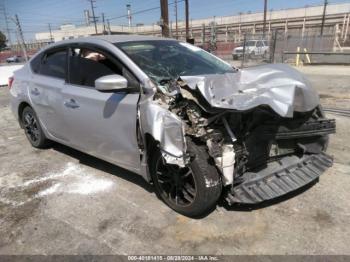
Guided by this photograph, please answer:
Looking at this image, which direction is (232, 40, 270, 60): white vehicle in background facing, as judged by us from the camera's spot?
facing the viewer and to the left of the viewer

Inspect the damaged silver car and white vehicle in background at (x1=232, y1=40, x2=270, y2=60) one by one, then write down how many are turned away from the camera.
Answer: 0

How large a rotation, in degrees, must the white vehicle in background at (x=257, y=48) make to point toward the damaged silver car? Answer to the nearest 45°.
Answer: approximately 45° to its left

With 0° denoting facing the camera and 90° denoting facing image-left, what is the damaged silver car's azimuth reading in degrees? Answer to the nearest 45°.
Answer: approximately 315°

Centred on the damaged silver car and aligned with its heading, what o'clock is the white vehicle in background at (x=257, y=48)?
The white vehicle in background is roughly at 8 o'clock from the damaged silver car.
